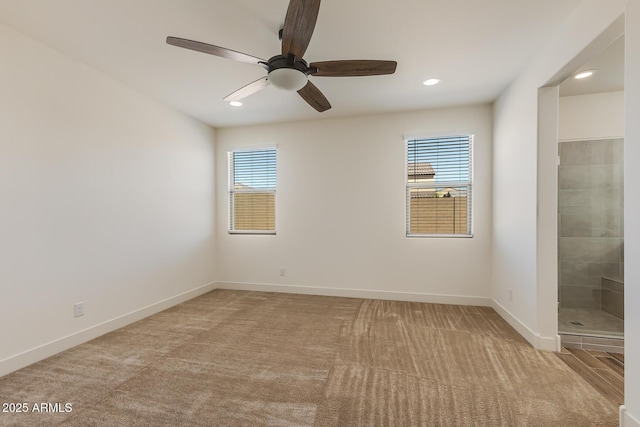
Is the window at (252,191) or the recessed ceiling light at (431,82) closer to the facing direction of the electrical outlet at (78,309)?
the recessed ceiling light

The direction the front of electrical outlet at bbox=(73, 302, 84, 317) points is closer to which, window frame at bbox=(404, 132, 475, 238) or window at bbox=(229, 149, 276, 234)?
the window frame

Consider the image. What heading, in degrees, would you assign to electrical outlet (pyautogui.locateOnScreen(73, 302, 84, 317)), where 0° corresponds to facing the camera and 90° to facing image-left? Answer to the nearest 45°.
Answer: approximately 315°

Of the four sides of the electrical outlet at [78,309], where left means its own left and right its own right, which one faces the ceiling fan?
front

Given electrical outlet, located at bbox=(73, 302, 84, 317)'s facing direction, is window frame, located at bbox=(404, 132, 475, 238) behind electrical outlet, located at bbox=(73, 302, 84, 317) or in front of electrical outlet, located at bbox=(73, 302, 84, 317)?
in front

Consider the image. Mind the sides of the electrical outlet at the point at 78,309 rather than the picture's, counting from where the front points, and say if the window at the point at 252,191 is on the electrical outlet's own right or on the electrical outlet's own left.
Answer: on the electrical outlet's own left

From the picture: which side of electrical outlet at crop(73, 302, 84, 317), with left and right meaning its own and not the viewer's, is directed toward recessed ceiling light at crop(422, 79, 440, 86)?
front

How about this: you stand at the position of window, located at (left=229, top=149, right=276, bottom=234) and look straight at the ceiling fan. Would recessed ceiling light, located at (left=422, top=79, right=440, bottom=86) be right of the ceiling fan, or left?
left
